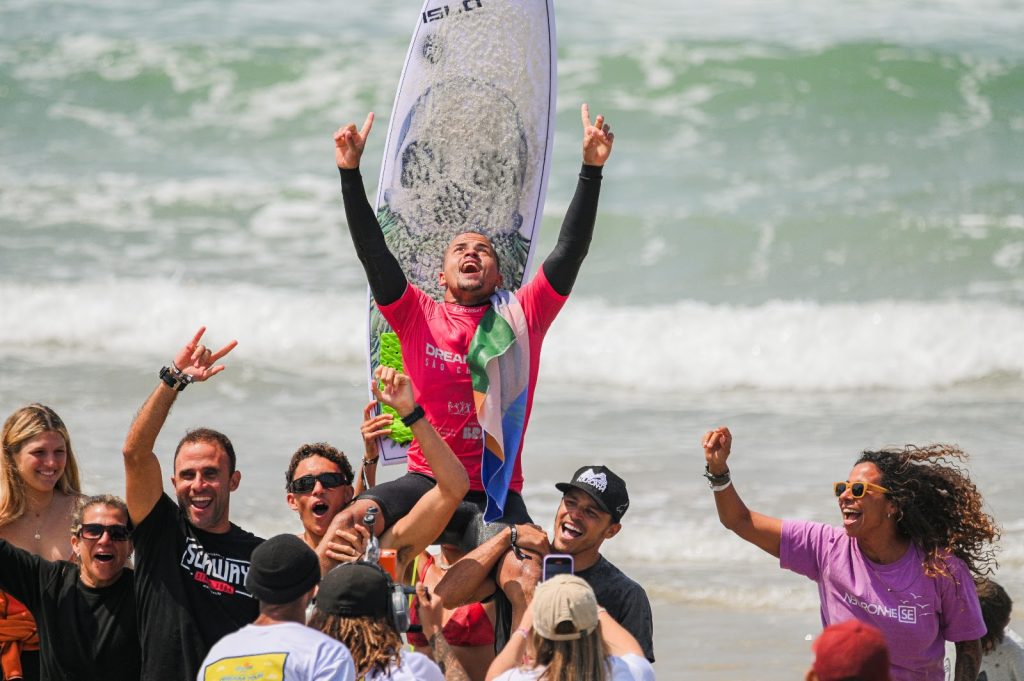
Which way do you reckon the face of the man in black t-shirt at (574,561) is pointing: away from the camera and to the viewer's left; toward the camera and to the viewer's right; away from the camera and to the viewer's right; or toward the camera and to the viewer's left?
toward the camera and to the viewer's left

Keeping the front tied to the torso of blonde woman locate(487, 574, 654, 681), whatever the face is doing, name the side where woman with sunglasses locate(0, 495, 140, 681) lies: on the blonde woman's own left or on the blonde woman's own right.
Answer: on the blonde woman's own left

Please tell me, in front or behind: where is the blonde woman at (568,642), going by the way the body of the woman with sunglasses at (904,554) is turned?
in front

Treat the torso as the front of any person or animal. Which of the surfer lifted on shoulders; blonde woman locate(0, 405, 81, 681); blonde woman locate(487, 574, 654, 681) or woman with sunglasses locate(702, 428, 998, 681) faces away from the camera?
blonde woman locate(487, 574, 654, 681)

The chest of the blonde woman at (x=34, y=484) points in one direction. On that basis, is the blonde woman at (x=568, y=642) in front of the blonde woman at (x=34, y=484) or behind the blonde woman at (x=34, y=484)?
in front

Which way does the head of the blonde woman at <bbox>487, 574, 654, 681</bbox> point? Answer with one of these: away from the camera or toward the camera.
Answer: away from the camera

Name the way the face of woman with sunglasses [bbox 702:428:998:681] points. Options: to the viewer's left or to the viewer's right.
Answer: to the viewer's left

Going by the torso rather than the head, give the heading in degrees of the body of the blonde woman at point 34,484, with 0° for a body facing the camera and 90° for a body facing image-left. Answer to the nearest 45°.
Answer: approximately 315°

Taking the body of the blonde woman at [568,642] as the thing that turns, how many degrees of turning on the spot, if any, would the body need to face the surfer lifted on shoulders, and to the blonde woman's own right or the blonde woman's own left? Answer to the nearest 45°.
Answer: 0° — they already face them

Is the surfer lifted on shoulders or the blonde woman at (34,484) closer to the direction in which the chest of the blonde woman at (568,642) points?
the surfer lifted on shoulders

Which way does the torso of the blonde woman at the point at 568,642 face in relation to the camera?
away from the camera

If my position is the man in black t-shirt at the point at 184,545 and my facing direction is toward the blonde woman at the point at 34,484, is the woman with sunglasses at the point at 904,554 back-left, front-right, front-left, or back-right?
back-right

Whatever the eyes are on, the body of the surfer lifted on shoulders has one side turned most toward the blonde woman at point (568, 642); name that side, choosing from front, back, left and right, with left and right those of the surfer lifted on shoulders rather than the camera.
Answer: front

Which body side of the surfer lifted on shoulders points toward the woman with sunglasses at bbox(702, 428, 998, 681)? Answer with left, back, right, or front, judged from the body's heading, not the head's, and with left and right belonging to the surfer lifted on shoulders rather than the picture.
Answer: left
